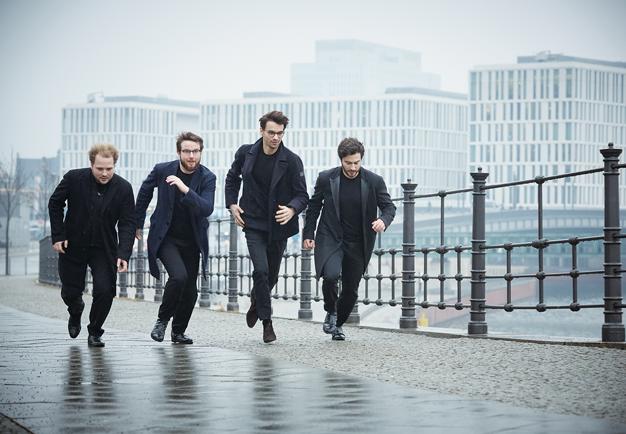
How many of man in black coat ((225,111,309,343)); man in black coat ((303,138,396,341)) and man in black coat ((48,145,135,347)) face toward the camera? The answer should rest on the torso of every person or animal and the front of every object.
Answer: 3

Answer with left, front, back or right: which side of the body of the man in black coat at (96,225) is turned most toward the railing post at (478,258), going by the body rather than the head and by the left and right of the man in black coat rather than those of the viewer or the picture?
left

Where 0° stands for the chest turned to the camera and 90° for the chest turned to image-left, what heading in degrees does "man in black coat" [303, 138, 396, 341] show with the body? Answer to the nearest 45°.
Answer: approximately 0°

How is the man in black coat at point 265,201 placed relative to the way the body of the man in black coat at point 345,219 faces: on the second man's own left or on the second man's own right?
on the second man's own right

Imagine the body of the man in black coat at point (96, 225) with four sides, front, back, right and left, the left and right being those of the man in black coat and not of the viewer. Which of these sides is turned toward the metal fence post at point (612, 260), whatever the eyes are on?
left

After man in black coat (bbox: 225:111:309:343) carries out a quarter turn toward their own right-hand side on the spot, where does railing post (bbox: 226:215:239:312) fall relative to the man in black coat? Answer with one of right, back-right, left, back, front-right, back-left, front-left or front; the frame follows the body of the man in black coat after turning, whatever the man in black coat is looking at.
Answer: right

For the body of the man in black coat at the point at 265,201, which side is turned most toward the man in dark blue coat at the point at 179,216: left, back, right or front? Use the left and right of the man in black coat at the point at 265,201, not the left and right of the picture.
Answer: right

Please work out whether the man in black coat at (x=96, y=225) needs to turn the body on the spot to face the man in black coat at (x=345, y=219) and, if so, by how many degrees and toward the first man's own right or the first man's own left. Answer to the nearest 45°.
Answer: approximately 90° to the first man's own left
